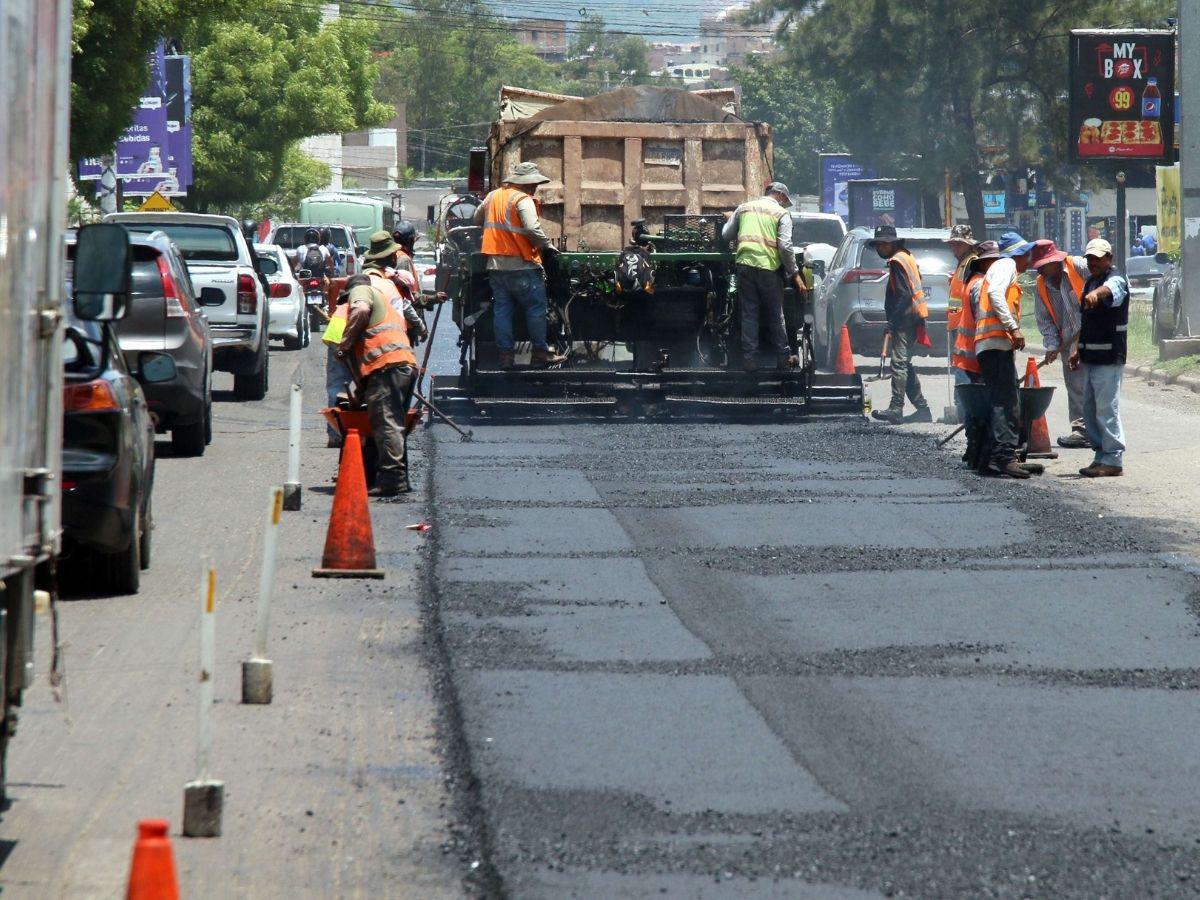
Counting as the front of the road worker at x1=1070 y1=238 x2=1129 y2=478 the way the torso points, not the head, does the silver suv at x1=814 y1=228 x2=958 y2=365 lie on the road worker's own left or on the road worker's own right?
on the road worker's own right

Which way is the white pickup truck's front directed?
away from the camera

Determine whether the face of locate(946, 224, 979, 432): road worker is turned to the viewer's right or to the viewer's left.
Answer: to the viewer's left

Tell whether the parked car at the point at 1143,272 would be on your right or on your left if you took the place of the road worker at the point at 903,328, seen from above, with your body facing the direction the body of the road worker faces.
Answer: on your right

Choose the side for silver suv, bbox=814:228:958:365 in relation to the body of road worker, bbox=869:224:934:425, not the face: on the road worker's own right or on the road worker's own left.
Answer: on the road worker's own right

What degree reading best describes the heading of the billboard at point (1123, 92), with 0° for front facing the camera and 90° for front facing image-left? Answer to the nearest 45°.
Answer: approximately 0°

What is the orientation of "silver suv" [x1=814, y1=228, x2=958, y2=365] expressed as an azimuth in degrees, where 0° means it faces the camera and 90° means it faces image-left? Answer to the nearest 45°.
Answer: approximately 135°

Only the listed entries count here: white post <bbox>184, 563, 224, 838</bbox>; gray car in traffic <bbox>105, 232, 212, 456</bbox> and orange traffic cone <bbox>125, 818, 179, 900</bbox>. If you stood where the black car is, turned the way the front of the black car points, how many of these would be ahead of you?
1

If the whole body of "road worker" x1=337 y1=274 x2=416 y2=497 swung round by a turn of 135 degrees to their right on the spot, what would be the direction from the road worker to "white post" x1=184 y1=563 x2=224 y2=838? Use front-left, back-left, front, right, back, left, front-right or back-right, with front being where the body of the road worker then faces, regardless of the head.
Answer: right

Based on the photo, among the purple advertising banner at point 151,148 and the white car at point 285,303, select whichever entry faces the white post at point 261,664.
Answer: the purple advertising banner
